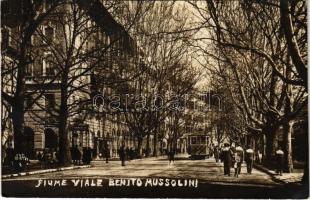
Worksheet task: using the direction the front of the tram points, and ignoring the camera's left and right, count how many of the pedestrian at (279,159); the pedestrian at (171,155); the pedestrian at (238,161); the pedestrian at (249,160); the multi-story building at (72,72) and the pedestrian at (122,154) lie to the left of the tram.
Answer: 3

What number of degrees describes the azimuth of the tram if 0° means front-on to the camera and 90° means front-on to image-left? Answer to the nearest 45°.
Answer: approximately 0°

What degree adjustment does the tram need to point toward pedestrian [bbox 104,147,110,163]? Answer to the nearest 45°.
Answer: approximately 90° to its right

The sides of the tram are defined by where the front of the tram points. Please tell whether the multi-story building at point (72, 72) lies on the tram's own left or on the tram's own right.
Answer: on the tram's own right

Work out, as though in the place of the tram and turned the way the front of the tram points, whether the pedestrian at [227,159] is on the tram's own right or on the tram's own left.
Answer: on the tram's own left

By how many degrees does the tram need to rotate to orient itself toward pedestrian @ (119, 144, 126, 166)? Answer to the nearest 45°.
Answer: approximately 90° to its right

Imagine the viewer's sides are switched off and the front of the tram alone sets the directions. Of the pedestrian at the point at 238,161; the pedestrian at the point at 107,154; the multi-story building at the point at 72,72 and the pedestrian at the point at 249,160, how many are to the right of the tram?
2

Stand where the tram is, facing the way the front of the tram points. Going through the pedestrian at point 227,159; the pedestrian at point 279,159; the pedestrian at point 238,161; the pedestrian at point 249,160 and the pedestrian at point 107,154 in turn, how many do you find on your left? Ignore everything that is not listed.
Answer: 4

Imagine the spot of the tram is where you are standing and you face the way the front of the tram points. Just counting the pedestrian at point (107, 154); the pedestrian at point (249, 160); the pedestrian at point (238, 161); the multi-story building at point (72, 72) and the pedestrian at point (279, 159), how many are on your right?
2
